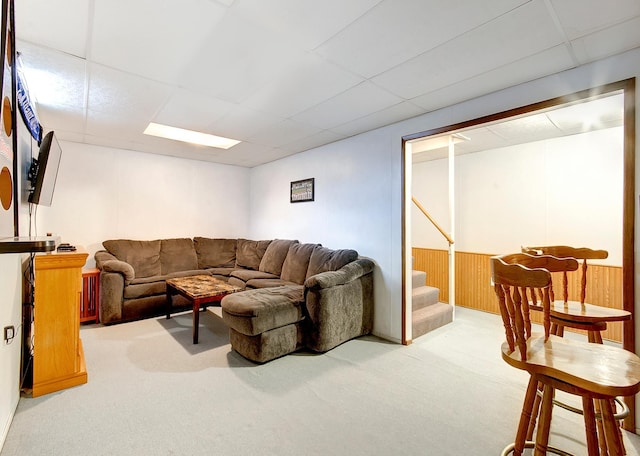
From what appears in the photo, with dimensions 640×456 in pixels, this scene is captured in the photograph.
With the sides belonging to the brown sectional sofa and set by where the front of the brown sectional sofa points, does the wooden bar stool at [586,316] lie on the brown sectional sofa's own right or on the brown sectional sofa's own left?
on the brown sectional sofa's own left

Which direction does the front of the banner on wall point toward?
to the viewer's right

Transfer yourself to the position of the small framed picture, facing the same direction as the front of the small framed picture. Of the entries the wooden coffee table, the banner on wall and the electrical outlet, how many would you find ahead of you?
3

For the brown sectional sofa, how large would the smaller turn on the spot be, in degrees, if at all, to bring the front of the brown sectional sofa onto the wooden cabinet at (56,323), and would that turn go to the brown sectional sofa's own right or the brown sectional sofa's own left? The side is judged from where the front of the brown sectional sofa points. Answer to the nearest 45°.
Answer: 0° — it already faces it

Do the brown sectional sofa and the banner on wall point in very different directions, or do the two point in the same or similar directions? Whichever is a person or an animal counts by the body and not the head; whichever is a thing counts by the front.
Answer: very different directions

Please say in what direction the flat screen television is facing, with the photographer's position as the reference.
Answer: facing to the right of the viewer

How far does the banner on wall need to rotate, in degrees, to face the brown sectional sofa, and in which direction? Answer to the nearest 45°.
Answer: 0° — it already faces it

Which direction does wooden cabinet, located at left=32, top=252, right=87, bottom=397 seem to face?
to the viewer's right

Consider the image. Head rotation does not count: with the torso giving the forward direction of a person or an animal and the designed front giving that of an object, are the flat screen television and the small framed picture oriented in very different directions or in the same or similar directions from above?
very different directions
